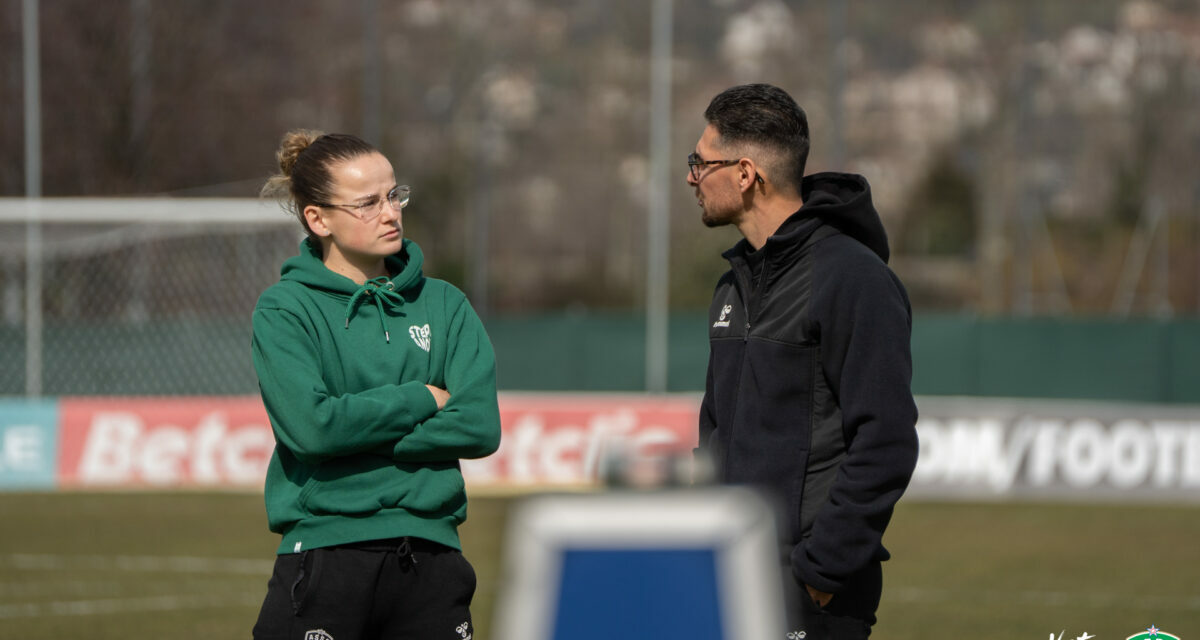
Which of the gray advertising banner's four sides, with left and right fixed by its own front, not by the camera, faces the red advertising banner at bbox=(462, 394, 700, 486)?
right

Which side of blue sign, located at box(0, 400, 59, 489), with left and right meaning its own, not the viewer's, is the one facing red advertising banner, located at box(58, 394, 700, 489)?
left

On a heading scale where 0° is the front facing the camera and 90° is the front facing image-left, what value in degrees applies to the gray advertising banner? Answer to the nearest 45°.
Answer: approximately 0°

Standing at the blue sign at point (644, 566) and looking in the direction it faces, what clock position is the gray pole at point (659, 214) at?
The gray pole is roughly at 6 o'clock from the blue sign.

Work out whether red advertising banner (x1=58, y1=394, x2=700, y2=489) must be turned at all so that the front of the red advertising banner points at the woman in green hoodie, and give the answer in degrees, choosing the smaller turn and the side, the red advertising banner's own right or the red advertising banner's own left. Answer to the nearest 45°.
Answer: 0° — it already faces them

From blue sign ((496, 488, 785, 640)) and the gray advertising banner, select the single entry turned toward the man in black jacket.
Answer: the gray advertising banner

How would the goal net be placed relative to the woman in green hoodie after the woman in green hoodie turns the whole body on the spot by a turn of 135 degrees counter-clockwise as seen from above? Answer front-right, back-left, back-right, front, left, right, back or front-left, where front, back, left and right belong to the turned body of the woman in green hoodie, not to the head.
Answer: front

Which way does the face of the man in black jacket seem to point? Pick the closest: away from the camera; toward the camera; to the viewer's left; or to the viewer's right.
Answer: to the viewer's left

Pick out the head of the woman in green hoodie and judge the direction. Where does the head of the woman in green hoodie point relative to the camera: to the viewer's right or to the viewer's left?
to the viewer's right

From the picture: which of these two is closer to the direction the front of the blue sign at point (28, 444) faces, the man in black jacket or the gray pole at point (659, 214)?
the man in black jacket

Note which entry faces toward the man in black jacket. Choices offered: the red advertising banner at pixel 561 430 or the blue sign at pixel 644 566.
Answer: the red advertising banner

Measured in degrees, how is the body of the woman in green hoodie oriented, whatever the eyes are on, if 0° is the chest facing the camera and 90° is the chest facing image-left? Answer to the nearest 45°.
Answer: approximately 315°

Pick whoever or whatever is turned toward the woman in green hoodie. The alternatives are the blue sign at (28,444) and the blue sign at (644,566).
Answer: the blue sign at (28,444)
